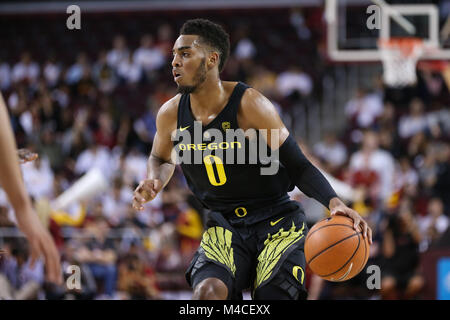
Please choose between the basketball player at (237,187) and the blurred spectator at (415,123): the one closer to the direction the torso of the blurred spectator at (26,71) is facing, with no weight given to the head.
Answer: the basketball player

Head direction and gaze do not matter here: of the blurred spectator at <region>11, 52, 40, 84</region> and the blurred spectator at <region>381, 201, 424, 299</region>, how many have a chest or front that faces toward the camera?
2

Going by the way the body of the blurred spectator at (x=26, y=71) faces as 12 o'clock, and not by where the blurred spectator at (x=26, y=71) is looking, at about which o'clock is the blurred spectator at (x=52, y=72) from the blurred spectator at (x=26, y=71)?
the blurred spectator at (x=52, y=72) is roughly at 10 o'clock from the blurred spectator at (x=26, y=71).

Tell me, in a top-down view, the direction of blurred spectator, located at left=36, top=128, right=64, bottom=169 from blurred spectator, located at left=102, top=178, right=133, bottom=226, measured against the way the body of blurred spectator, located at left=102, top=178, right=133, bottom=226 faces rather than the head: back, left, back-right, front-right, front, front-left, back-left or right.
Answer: back-right

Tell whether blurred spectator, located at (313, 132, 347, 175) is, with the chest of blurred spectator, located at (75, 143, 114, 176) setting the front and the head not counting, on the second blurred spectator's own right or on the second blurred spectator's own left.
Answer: on the second blurred spectator's own left

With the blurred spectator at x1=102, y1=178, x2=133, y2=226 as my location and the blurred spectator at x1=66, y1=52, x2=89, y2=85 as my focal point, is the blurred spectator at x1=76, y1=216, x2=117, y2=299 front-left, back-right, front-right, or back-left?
back-left
